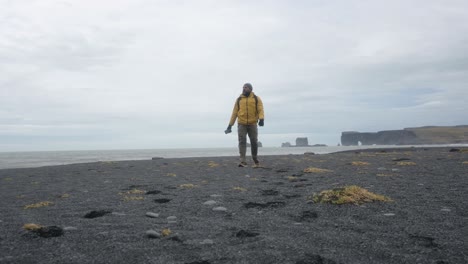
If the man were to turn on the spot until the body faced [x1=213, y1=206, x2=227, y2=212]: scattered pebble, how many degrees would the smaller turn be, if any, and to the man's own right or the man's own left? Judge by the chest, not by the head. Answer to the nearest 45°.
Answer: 0° — they already face it

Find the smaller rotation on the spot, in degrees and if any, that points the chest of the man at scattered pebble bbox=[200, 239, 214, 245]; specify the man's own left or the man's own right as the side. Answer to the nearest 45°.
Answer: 0° — they already face it

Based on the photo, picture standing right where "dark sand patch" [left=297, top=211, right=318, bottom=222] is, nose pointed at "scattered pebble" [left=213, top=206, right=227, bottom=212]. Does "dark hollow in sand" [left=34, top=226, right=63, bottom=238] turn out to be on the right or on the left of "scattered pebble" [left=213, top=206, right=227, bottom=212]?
left

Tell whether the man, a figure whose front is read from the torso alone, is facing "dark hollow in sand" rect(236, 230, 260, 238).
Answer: yes

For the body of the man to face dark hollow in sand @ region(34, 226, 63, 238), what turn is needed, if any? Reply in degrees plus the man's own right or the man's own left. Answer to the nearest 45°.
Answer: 0° — they already face it

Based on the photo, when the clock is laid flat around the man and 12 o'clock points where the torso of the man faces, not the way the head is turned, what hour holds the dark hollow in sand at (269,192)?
The dark hollow in sand is roughly at 12 o'clock from the man.

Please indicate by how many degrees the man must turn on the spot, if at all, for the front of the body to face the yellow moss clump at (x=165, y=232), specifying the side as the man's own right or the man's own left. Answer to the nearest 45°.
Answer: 0° — they already face it

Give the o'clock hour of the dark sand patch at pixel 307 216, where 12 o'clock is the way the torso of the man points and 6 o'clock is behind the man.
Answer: The dark sand patch is roughly at 12 o'clock from the man.

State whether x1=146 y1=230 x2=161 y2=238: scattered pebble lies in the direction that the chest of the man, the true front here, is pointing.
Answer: yes
